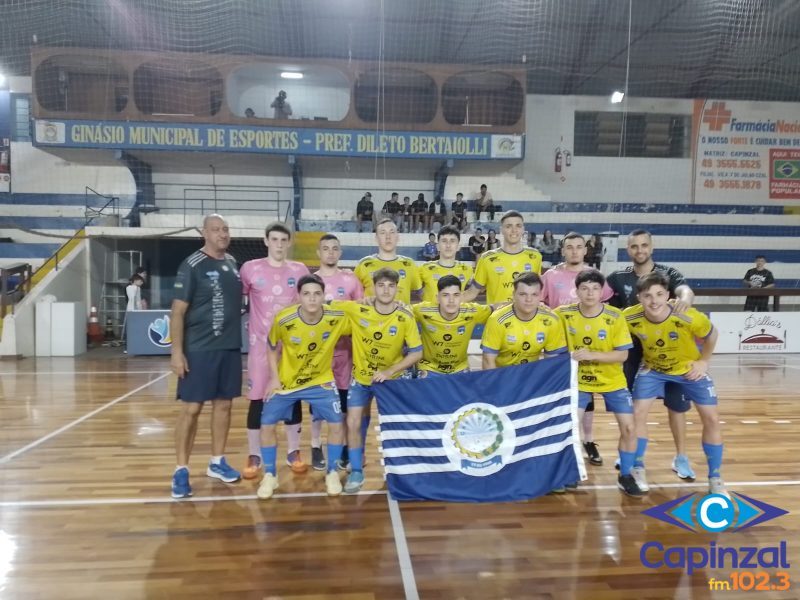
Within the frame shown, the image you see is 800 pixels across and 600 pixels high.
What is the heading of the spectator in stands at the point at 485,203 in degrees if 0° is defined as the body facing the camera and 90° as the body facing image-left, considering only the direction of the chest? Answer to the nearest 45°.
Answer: approximately 0°

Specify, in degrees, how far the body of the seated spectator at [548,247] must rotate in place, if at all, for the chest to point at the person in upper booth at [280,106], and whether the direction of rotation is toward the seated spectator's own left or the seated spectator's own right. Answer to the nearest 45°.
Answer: approximately 90° to the seated spectator's own right

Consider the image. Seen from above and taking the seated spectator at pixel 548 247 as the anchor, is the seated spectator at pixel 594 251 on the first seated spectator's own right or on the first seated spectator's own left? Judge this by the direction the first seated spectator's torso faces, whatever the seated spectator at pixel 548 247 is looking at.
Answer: on the first seated spectator's own left

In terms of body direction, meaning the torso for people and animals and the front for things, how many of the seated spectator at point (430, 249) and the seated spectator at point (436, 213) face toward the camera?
2

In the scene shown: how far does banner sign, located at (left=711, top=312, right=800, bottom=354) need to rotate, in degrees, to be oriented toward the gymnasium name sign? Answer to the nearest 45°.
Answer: approximately 90° to its right

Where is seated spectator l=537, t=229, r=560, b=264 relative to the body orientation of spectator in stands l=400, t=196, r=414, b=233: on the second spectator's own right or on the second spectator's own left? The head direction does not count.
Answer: on the second spectator's own left

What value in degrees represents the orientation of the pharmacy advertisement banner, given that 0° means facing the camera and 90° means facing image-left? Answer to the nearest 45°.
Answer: approximately 0°
